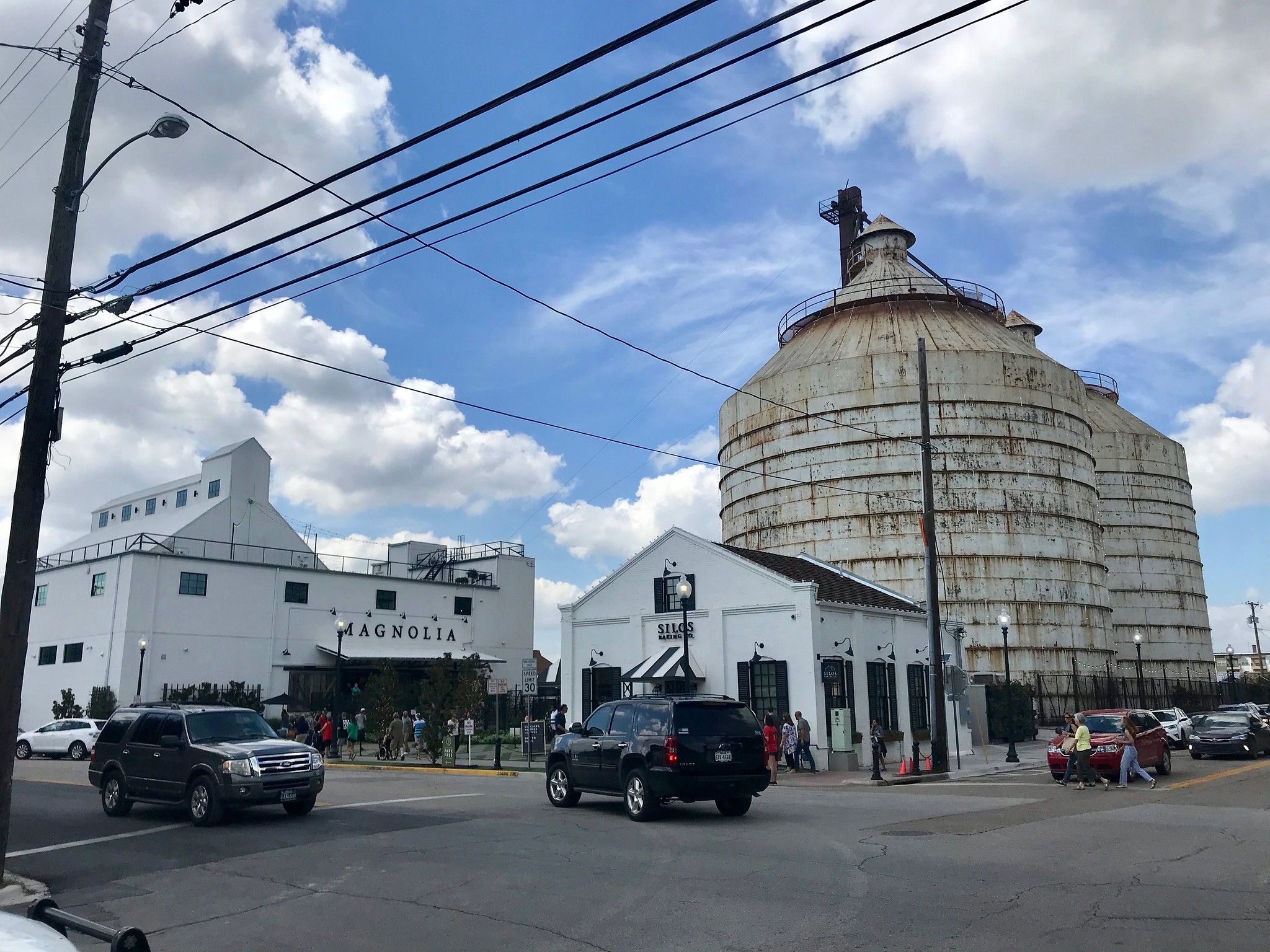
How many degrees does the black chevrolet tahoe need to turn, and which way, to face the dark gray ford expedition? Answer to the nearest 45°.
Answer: approximately 45° to its left

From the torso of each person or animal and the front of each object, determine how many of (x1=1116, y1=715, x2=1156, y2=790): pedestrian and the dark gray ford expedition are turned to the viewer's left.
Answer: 1

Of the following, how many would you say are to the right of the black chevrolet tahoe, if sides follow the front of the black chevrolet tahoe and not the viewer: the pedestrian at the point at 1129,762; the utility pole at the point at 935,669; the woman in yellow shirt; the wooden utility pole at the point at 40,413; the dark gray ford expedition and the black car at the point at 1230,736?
4

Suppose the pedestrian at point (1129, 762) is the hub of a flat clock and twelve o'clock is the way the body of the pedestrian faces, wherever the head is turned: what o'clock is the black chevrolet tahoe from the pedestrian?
The black chevrolet tahoe is roughly at 10 o'clock from the pedestrian.

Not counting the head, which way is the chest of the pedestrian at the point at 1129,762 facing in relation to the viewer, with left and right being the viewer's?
facing to the left of the viewer

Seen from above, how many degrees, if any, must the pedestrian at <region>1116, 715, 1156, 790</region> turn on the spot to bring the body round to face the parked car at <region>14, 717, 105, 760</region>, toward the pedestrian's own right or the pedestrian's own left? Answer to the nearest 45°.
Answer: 0° — they already face it

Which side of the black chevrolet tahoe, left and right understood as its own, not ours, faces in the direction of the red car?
right

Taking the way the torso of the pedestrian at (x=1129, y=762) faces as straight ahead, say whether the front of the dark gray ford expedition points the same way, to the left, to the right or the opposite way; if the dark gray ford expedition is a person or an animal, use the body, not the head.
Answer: the opposite way

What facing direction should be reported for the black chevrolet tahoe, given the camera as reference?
facing away from the viewer and to the left of the viewer
